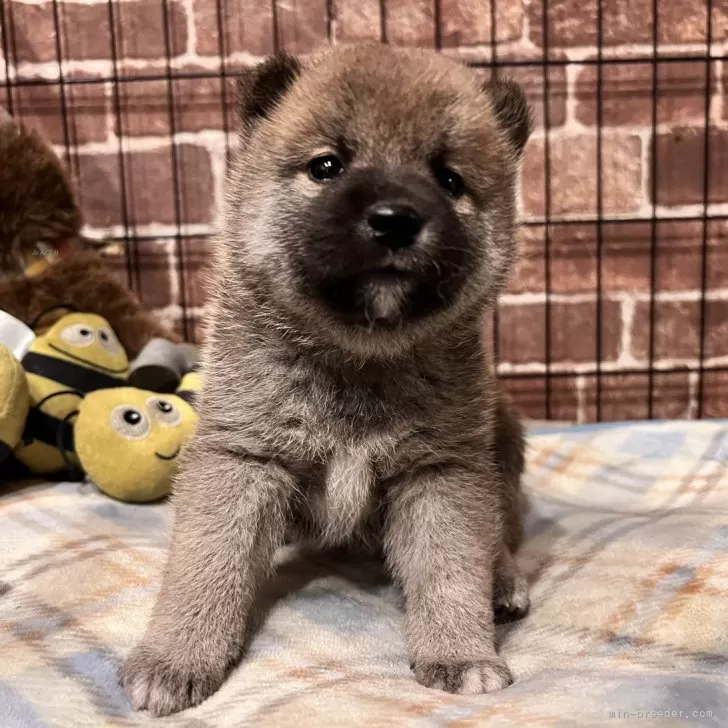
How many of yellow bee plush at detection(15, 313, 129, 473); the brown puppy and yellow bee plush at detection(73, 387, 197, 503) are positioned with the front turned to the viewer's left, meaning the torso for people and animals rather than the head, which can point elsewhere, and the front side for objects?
0

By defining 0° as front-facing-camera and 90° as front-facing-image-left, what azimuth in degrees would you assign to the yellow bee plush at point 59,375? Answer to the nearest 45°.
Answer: approximately 315°

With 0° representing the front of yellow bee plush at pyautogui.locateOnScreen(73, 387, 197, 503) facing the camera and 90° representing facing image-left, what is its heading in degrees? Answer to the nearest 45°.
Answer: approximately 315°

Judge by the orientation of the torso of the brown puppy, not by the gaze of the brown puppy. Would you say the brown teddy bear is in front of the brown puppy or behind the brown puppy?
behind

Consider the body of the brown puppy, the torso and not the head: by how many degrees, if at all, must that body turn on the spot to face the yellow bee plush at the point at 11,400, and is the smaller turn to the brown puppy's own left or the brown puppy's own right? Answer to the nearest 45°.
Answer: approximately 135° to the brown puppy's own right

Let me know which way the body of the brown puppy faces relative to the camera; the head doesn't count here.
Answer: toward the camera
